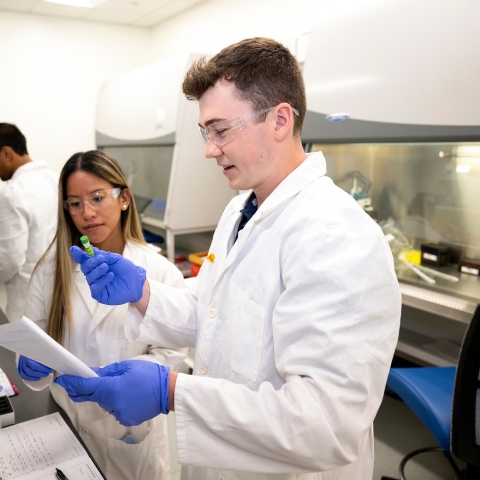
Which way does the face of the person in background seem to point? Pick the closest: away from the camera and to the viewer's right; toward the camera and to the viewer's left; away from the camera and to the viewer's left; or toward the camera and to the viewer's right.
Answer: away from the camera and to the viewer's left

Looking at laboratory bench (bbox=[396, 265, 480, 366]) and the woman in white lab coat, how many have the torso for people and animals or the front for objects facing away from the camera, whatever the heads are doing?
0

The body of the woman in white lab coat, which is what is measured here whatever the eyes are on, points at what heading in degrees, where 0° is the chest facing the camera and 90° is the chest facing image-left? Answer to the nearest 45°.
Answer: approximately 45°

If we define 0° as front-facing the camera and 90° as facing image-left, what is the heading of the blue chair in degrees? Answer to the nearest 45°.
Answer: approximately 135°

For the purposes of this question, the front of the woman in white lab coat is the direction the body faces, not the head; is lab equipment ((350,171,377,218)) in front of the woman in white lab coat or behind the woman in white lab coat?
behind

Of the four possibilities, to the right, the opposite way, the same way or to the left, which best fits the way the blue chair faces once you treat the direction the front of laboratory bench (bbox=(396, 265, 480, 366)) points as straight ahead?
to the right

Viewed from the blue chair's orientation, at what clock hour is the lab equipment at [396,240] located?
The lab equipment is roughly at 1 o'clock from the blue chair.

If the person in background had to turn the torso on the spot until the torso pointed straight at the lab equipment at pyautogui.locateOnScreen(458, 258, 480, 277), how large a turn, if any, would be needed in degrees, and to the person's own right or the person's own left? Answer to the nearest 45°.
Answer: approximately 180°

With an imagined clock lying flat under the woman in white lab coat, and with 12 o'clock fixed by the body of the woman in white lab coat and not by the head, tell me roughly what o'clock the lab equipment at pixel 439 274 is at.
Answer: The lab equipment is roughly at 7 o'clock from the woman in white lab coat.

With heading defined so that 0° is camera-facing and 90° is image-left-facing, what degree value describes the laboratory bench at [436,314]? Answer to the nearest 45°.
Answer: approximately 45°

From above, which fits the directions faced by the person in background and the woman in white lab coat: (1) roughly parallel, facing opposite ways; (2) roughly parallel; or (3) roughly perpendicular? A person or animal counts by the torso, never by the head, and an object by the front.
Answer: roughly perpendicular

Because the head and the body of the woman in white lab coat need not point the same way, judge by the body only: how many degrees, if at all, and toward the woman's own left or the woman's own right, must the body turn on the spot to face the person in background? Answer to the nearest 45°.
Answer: approximately 135° to the woman's own right

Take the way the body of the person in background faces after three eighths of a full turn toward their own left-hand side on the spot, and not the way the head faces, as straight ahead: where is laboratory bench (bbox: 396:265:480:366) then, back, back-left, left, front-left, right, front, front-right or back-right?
front-left

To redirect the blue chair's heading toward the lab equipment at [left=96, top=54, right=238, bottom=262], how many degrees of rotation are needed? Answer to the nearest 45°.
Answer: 0° — it already faces it
